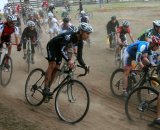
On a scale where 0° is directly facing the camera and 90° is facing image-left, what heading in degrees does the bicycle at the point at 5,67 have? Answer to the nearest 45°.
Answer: approximately 315°

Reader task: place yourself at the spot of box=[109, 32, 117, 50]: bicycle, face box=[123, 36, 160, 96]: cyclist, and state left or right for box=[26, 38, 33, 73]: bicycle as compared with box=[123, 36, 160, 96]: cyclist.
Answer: right
